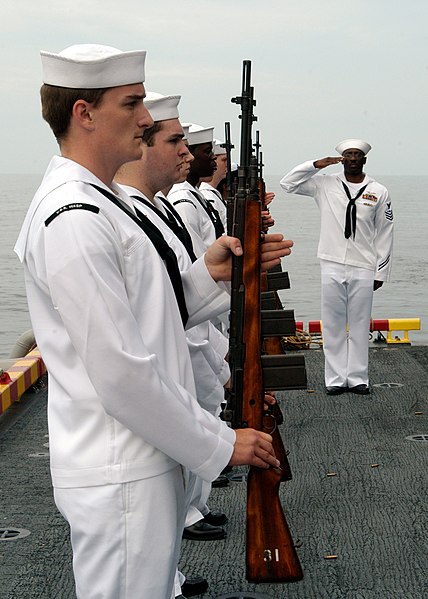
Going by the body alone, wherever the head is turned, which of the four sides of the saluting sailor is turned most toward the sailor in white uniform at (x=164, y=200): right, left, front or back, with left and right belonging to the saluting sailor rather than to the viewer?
front

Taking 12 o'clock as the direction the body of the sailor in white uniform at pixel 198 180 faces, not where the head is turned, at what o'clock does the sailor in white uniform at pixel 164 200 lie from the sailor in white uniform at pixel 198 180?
the sailor in white uniform at pixel 164 200 is roughly at 3 o'clock from the sailor in white uniform at pixel 198 180.

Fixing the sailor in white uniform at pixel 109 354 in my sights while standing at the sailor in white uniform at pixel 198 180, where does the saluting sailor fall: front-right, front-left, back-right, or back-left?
back-left

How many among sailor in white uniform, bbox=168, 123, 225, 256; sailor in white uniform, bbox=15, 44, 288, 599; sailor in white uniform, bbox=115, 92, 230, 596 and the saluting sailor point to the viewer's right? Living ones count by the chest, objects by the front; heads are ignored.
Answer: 3

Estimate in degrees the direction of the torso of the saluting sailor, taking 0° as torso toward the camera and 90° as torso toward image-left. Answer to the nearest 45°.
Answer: approximately 0°

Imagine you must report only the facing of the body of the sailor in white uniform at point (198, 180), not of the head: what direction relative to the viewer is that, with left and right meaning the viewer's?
facing to the right of the viewer

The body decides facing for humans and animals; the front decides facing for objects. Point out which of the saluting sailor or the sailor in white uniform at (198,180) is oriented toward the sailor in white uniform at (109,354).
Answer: the saluting sailor

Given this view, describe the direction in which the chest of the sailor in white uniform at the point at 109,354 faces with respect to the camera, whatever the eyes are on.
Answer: to the viewer's right

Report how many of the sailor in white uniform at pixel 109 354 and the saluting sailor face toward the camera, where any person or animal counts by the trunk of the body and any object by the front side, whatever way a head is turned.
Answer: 1

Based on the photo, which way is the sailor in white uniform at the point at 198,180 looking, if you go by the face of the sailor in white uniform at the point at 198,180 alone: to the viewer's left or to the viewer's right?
to the viewer's right

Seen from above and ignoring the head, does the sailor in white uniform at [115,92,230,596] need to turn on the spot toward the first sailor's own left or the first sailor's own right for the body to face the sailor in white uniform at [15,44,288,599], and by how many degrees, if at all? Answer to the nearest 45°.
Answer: approximately 90° to the first sailor's own right

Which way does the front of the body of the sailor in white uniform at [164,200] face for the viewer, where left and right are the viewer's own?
facing to the right of the viewer

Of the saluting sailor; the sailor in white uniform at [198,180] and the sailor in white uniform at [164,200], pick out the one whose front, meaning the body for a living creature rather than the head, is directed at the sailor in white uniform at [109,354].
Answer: the saluting sailor

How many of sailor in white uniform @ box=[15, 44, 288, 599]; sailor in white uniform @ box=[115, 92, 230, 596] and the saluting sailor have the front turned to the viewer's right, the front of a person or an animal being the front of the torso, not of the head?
2

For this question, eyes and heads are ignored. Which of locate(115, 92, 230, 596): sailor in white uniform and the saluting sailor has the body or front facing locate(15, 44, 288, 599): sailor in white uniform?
the saluting sailor
